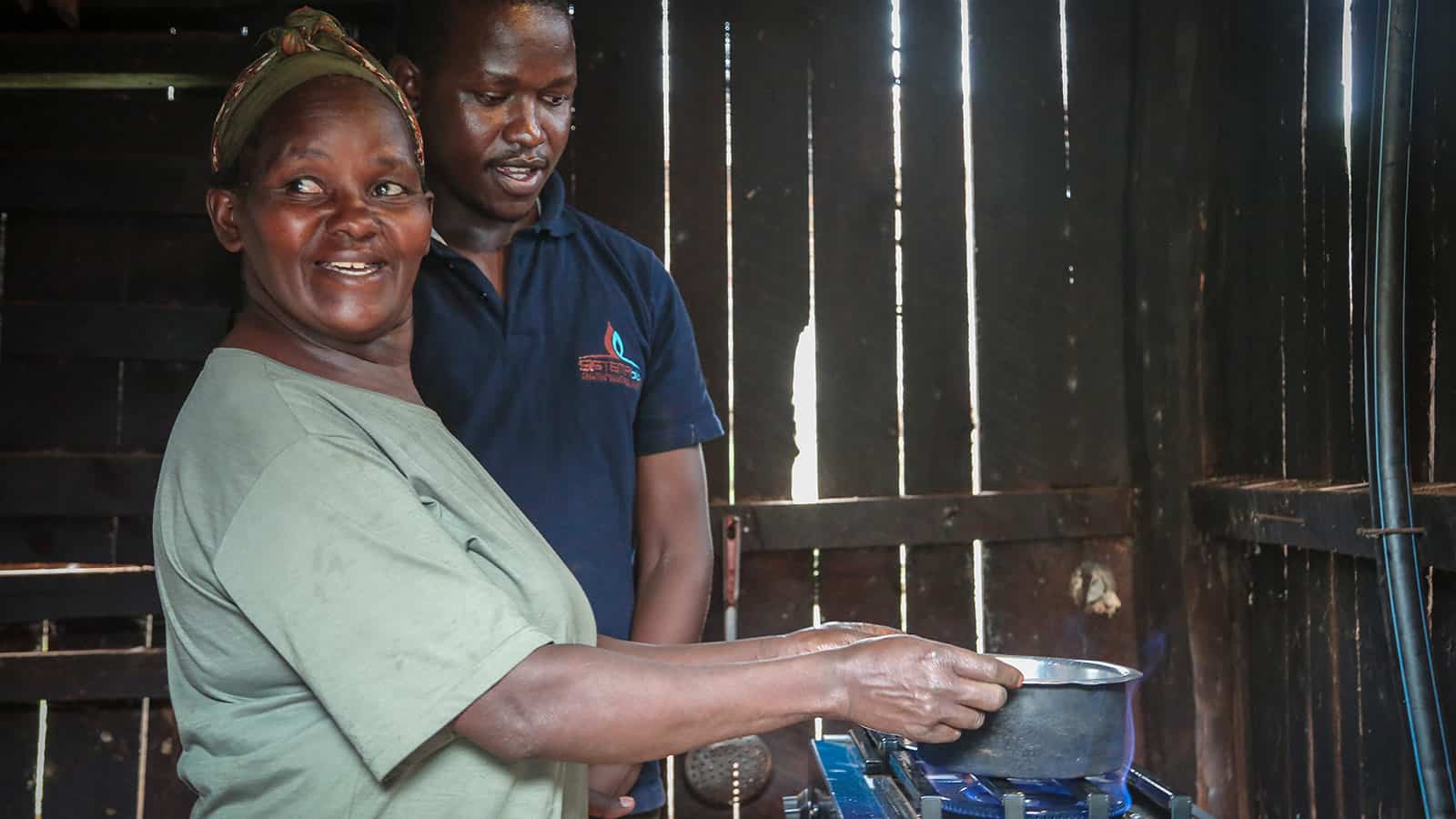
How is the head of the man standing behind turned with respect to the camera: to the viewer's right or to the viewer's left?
to the viewer's right

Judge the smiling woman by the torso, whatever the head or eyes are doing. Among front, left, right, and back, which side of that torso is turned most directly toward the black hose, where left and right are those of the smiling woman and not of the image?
front

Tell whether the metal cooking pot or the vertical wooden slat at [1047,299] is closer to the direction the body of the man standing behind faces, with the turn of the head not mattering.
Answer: the metal cooking pot

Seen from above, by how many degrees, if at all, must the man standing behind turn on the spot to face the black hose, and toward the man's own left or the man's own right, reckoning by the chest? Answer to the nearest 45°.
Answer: approximately 90° to the man's own left

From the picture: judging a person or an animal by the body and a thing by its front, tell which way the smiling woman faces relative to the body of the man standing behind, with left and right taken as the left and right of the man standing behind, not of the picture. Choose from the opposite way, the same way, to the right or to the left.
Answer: to the left

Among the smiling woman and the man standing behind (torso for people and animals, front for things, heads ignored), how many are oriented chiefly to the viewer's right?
1

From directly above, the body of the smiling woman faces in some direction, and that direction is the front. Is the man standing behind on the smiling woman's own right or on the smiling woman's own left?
on the smiling woman's own left

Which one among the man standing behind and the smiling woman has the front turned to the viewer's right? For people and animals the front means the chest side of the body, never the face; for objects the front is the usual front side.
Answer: the smiling woman

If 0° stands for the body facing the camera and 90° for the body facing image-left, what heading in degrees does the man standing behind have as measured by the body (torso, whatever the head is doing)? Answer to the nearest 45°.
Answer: approximately 0°

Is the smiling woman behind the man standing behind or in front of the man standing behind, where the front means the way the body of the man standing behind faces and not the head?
in front

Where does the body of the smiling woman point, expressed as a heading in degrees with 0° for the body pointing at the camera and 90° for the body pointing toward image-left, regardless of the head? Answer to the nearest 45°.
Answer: approximately 270°
